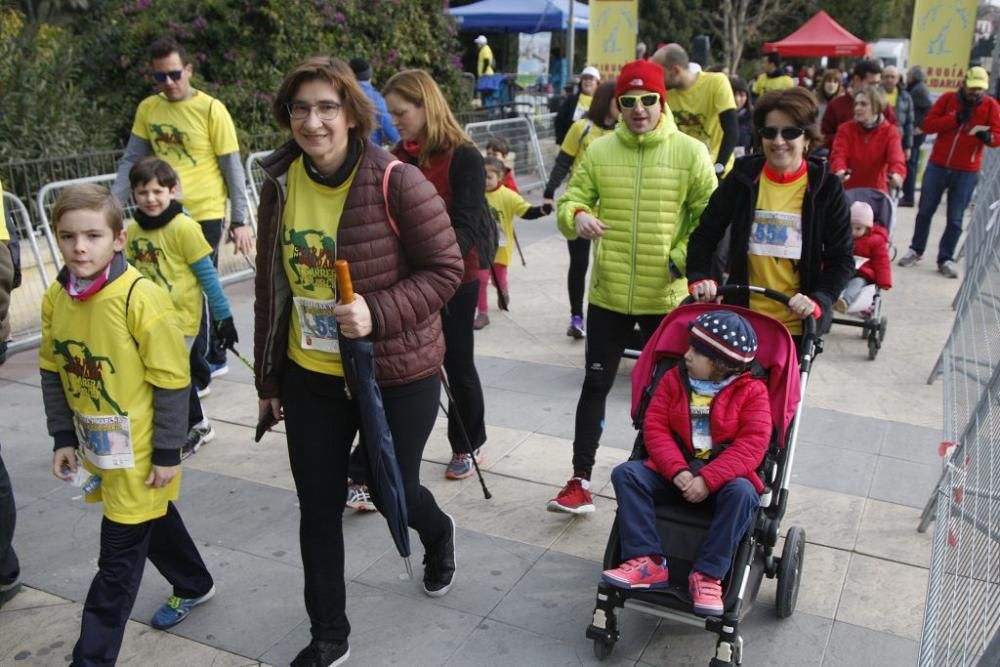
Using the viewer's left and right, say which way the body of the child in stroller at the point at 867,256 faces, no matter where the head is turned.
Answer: facing the viewer and to the left of the viewer

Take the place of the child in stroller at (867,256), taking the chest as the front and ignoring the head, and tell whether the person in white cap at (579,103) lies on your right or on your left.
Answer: on your right

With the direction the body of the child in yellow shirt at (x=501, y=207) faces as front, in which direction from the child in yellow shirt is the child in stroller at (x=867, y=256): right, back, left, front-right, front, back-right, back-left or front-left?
back-left

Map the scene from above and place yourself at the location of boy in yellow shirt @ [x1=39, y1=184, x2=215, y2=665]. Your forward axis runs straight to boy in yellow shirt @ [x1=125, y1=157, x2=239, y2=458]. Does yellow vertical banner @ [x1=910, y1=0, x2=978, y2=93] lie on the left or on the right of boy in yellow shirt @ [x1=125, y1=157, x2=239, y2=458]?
right

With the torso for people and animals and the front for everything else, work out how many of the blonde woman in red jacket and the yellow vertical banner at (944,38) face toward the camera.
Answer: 2

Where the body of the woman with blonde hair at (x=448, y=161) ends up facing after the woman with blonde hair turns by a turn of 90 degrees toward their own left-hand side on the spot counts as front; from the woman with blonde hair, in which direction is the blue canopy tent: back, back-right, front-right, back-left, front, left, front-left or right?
back-left

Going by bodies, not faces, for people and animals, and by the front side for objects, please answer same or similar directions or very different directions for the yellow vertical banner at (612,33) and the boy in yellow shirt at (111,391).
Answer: same or similar directions

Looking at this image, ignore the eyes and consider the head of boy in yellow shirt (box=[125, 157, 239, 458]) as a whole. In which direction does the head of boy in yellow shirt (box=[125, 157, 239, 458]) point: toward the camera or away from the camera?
toward the camera

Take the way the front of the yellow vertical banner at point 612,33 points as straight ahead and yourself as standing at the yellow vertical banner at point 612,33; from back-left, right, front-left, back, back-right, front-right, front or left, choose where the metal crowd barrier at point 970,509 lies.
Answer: front

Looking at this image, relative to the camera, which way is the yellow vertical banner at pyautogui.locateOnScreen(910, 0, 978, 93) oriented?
toward the camera

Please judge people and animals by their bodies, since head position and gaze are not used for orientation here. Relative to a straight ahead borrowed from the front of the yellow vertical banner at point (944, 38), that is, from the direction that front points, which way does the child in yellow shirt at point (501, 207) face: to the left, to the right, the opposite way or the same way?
the same way

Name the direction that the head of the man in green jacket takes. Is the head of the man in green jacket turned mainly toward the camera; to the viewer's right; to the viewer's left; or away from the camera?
toward the camera

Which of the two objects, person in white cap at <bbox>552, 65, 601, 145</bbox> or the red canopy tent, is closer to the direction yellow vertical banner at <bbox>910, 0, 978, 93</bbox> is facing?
the person in white cap

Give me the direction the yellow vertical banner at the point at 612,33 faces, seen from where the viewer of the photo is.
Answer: facing the viewer

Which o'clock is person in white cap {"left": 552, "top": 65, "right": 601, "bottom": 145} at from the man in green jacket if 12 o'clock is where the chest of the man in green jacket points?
The person in white cap is roughly at 6 o'clock from the man in green jacket.

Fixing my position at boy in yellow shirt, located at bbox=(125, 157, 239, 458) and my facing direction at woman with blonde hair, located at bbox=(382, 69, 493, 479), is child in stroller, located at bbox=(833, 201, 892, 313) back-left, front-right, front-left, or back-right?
front-left
